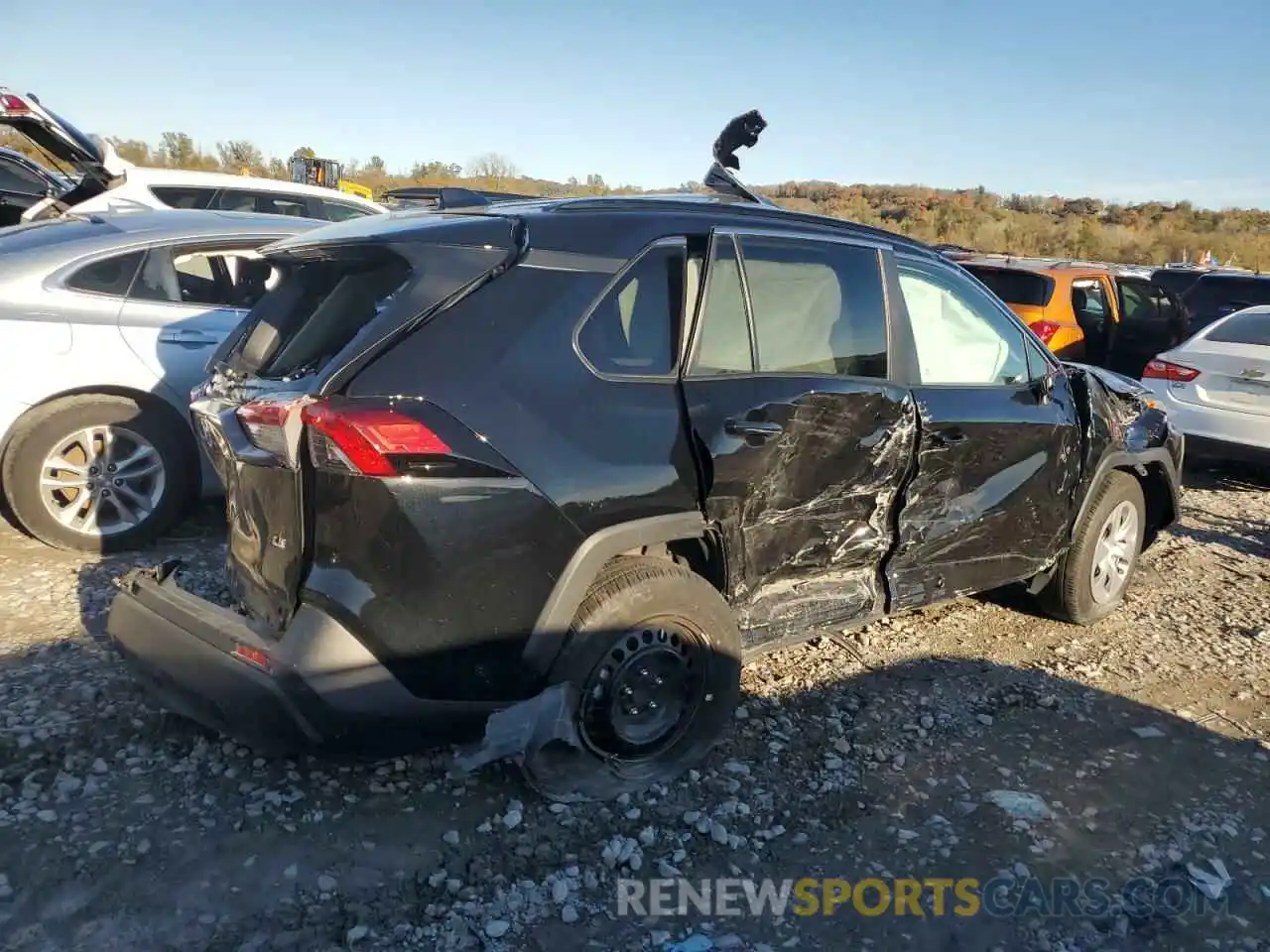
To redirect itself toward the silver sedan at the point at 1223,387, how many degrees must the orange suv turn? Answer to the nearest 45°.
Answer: approximately 135° to its right

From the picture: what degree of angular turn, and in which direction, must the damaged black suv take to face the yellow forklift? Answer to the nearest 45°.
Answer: approximately 45° to its left

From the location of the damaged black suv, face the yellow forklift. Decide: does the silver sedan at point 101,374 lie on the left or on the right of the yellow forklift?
left

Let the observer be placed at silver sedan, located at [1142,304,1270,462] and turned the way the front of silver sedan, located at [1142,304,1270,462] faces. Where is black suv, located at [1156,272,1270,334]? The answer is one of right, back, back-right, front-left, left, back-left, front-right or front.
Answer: front-left

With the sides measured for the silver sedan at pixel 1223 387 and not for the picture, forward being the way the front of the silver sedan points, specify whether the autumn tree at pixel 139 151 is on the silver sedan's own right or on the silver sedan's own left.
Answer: on the silver sedan's own left

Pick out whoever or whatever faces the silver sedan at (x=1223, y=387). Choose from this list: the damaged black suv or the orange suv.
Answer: the damaged black suv

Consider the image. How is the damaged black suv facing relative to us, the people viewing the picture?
facing away from the viewer and to the right of the viewer

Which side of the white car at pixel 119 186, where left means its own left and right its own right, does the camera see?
right

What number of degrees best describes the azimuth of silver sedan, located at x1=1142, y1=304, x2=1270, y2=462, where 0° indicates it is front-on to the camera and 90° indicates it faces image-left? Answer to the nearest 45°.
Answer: approximately 225°
